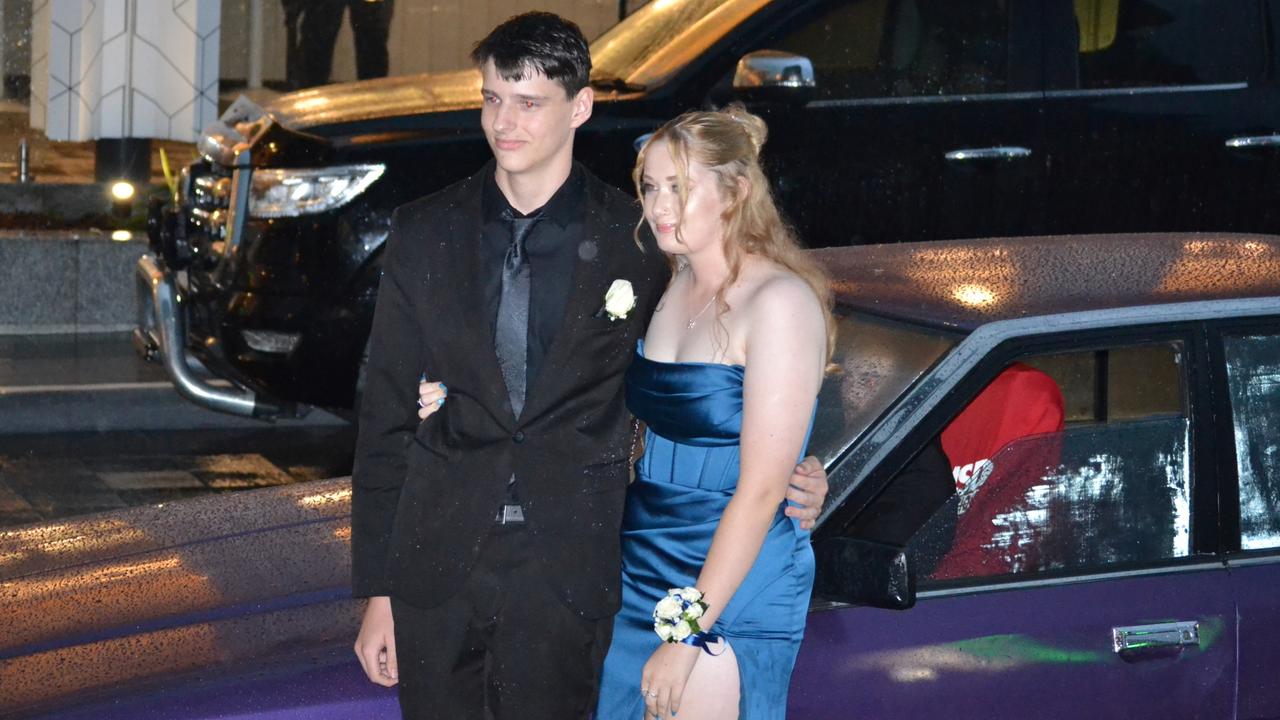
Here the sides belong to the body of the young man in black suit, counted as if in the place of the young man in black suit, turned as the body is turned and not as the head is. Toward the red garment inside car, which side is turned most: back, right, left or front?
left

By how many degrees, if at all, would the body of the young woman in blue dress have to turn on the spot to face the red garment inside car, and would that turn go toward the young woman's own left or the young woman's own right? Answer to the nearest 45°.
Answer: approximately 180°

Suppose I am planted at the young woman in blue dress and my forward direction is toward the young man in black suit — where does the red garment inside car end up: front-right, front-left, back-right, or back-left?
back-right

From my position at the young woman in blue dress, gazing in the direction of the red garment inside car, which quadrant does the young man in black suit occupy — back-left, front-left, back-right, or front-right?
back-left

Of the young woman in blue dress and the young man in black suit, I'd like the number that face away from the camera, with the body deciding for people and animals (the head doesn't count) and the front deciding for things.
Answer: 0

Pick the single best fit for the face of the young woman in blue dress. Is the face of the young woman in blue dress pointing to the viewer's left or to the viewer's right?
to the viewer's left

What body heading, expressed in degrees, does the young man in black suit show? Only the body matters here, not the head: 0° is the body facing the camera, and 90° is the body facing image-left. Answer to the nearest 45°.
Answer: approximately 0°
